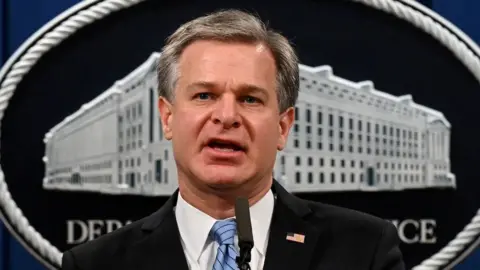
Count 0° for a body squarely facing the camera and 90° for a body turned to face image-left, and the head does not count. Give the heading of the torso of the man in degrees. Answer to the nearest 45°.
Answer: approximately 0°
